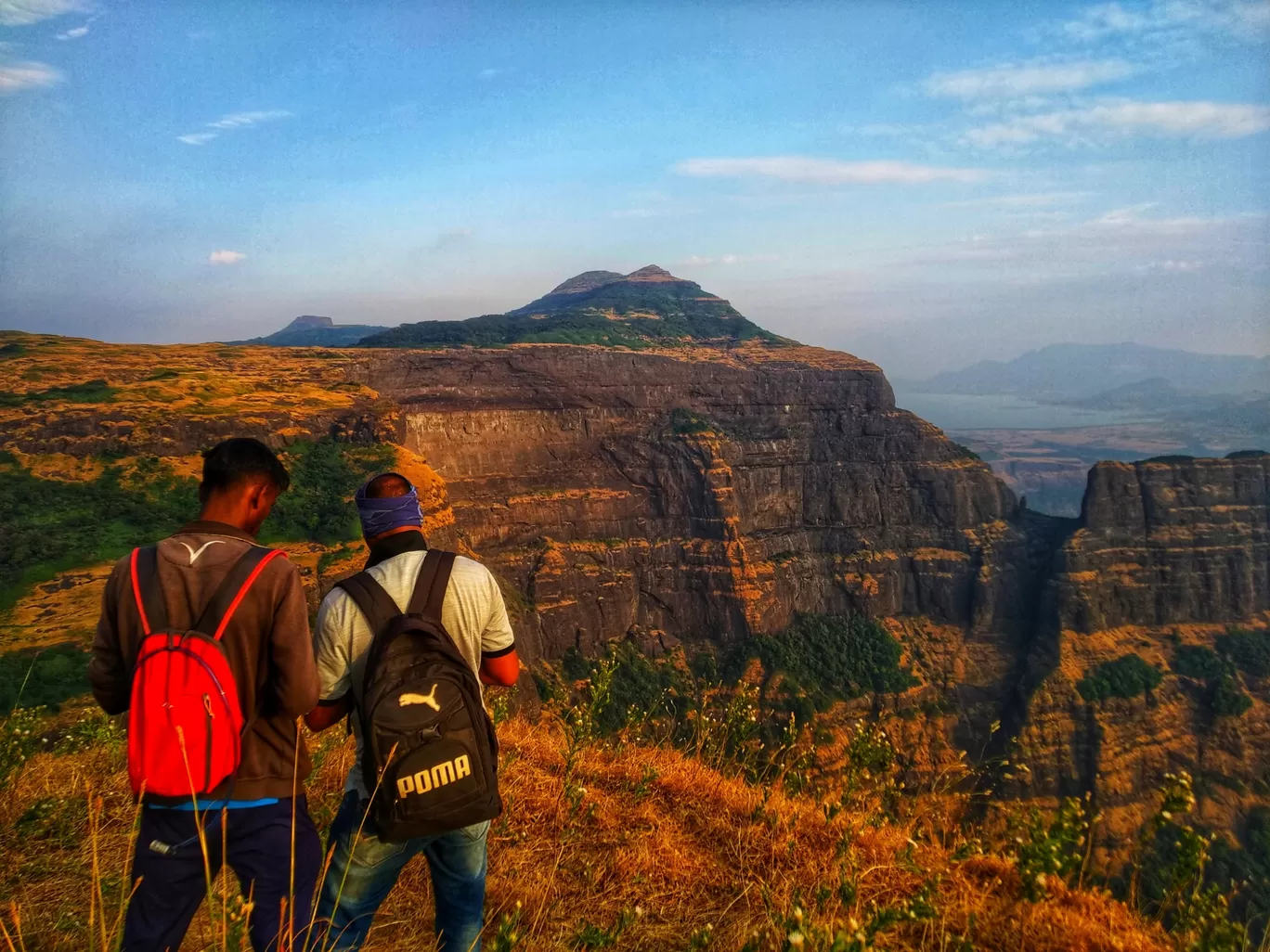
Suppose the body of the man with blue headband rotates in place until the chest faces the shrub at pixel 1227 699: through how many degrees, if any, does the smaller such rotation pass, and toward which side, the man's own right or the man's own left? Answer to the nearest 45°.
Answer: approximately 45° to the man's own right

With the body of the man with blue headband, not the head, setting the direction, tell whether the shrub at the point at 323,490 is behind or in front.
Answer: in front

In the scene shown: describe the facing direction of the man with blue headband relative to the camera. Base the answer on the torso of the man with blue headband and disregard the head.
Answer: away from the camera

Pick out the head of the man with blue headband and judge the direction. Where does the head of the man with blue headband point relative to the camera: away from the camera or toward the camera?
away from the camera

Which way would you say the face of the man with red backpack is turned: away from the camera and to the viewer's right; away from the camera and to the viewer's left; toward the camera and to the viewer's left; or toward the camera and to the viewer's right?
away from the camera and to the viewer's right

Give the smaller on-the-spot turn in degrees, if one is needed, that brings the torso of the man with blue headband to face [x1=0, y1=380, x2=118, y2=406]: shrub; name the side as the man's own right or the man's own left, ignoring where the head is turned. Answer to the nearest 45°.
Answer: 0° — they already face it
